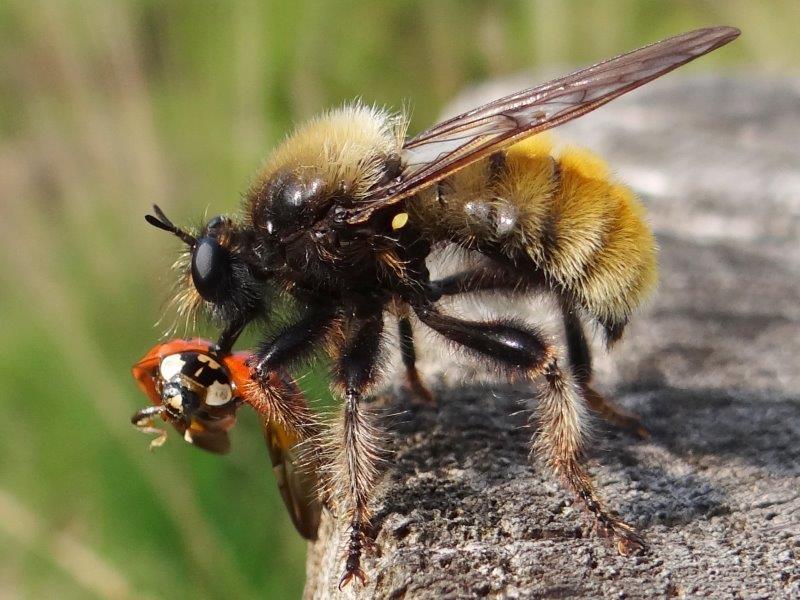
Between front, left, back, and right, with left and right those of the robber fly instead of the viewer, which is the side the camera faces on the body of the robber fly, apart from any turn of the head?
left

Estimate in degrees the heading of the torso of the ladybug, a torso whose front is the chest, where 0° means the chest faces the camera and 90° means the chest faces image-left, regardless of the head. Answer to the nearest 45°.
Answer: approximately 45°
